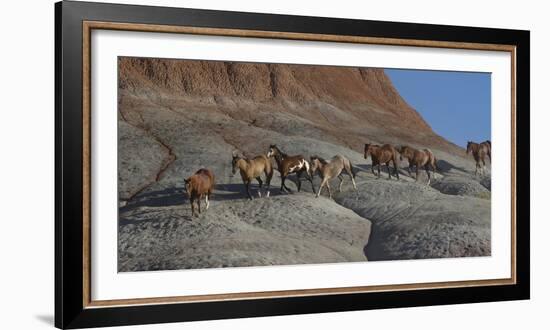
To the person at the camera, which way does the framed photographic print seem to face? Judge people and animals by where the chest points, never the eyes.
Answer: facing the viewer and to the right of the viewer
